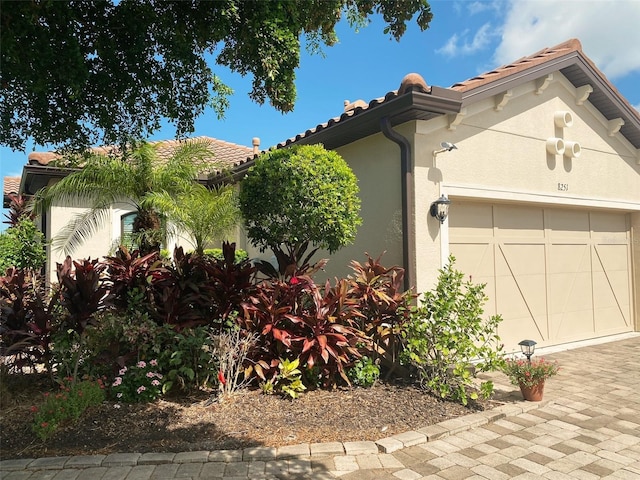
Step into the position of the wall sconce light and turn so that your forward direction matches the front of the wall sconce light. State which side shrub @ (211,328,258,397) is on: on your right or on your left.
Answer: on your right

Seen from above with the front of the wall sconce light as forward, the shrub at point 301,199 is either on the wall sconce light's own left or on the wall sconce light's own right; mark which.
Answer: on the wall sconce light's own right

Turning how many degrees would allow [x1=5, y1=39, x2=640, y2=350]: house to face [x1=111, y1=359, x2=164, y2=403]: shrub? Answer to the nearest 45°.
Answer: approximately 90° to its right

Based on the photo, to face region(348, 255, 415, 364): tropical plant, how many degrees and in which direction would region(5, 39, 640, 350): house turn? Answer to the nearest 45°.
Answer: approximately 90° to its right

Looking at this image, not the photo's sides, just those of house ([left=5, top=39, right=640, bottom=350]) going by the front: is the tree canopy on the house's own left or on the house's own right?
on the house's own right

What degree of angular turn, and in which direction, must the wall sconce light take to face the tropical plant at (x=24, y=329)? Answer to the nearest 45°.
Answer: approximately 90° to its right

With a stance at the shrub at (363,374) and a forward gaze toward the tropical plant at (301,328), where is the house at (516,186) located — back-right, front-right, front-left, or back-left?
back-right

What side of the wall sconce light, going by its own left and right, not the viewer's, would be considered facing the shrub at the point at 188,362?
right

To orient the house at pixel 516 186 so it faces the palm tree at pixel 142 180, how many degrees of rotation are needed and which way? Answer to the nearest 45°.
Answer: approximately 135° to its right

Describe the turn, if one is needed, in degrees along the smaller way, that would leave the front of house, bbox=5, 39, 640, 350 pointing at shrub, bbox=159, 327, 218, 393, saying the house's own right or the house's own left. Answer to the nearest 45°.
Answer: approximately 90° to the house's own right

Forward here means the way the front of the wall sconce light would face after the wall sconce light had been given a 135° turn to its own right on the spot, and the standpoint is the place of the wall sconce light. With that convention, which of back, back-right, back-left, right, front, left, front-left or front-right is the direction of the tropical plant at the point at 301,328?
front-left

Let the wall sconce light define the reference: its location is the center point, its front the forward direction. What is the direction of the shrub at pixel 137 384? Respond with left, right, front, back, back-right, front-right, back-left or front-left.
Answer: right
